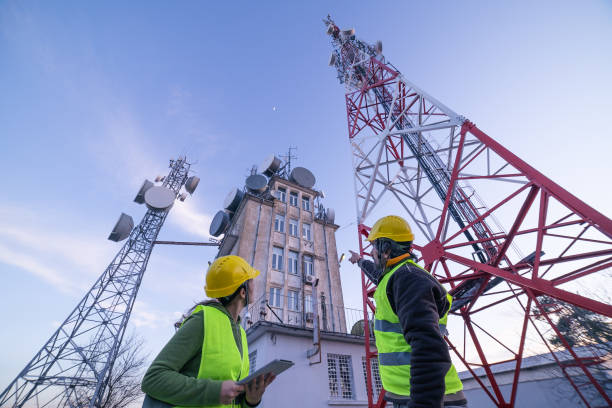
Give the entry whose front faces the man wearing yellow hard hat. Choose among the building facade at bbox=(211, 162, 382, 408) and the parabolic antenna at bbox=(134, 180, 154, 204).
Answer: the building facade

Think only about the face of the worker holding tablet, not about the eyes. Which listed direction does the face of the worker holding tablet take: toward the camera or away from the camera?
away from the camera

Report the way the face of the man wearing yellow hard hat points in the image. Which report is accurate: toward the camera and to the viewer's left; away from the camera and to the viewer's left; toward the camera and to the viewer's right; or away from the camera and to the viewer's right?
away from the camera and to the viewer's left

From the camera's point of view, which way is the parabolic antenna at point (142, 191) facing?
to the viewer's left

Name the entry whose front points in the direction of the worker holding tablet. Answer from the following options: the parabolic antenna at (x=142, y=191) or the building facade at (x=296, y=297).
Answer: the building facade

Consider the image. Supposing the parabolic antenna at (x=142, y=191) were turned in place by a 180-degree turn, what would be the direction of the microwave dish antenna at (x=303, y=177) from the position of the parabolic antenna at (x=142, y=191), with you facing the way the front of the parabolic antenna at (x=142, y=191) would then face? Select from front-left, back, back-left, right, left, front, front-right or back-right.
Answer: front-right

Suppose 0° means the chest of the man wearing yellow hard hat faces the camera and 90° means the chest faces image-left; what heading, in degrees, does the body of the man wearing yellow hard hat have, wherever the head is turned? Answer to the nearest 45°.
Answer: approximately 90°

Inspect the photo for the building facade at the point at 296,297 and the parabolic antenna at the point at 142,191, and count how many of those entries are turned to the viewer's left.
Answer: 1

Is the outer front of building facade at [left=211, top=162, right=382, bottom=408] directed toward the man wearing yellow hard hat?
yes
